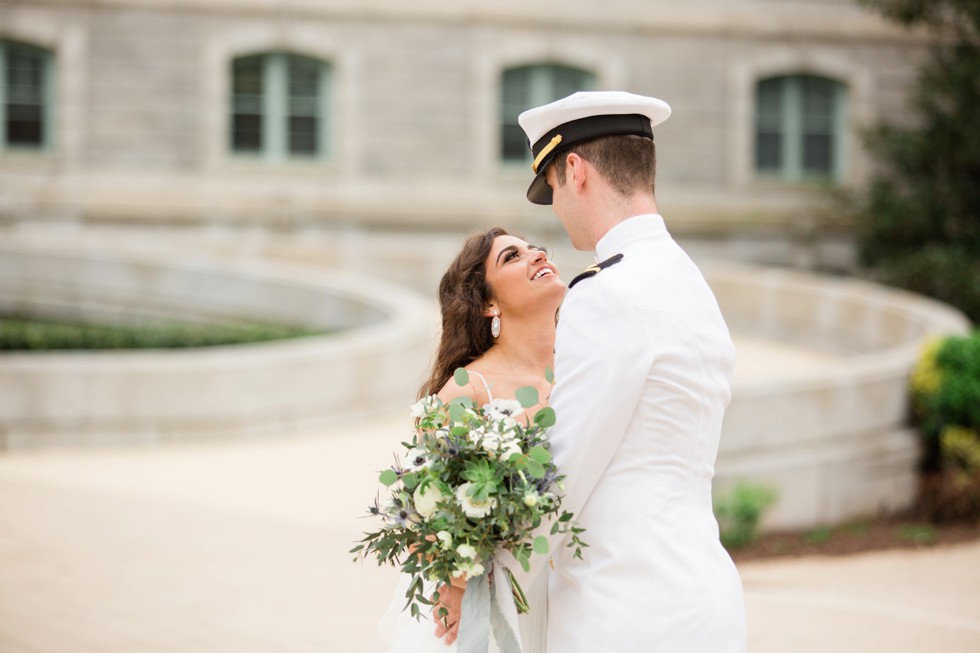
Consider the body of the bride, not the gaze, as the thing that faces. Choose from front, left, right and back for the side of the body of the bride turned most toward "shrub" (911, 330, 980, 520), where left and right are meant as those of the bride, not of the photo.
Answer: left

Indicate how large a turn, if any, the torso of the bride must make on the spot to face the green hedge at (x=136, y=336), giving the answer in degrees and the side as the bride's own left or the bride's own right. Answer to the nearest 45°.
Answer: approximately 135° to the bride's own left

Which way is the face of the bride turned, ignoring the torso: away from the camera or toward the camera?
toward the camera

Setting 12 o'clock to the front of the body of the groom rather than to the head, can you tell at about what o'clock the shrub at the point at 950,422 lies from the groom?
The shrub is roughly at 2 o'clock from the groom.

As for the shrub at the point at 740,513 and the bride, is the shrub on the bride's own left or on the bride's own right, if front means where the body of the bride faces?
on the bride's own left

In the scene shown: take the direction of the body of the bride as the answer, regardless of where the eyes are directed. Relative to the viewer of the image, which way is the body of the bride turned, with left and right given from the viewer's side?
facing the viewer and to the right of the viewer

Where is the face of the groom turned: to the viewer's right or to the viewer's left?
to the viewer's left

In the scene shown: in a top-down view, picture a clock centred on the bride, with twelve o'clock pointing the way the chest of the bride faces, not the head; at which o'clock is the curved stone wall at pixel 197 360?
The curved stone wall is roughly at 7 o'clock from the bride.

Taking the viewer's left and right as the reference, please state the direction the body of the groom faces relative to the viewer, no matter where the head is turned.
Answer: facing away from the viewer and to the left of the viewer

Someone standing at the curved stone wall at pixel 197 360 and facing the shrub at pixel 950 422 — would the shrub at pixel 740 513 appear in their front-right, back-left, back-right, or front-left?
front-right
